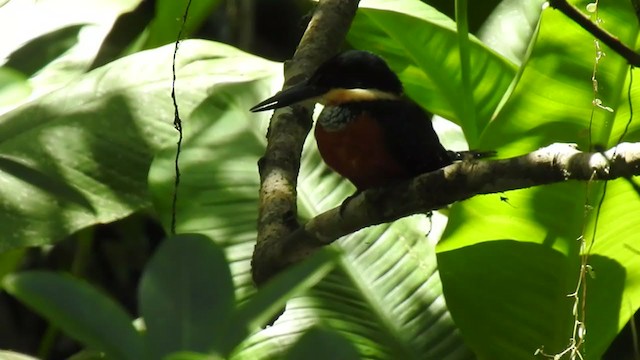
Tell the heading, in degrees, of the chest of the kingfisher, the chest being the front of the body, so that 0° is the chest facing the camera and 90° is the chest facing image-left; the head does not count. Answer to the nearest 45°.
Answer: approximately 90°

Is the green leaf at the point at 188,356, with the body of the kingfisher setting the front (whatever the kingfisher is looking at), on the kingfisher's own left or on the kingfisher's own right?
on the kingfisher's own left

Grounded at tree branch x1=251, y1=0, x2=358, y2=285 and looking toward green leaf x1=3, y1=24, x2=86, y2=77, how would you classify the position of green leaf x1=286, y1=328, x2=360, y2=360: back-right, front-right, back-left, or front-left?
back-left

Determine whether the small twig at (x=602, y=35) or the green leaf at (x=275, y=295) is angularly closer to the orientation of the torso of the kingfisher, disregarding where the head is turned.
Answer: the green leaf
